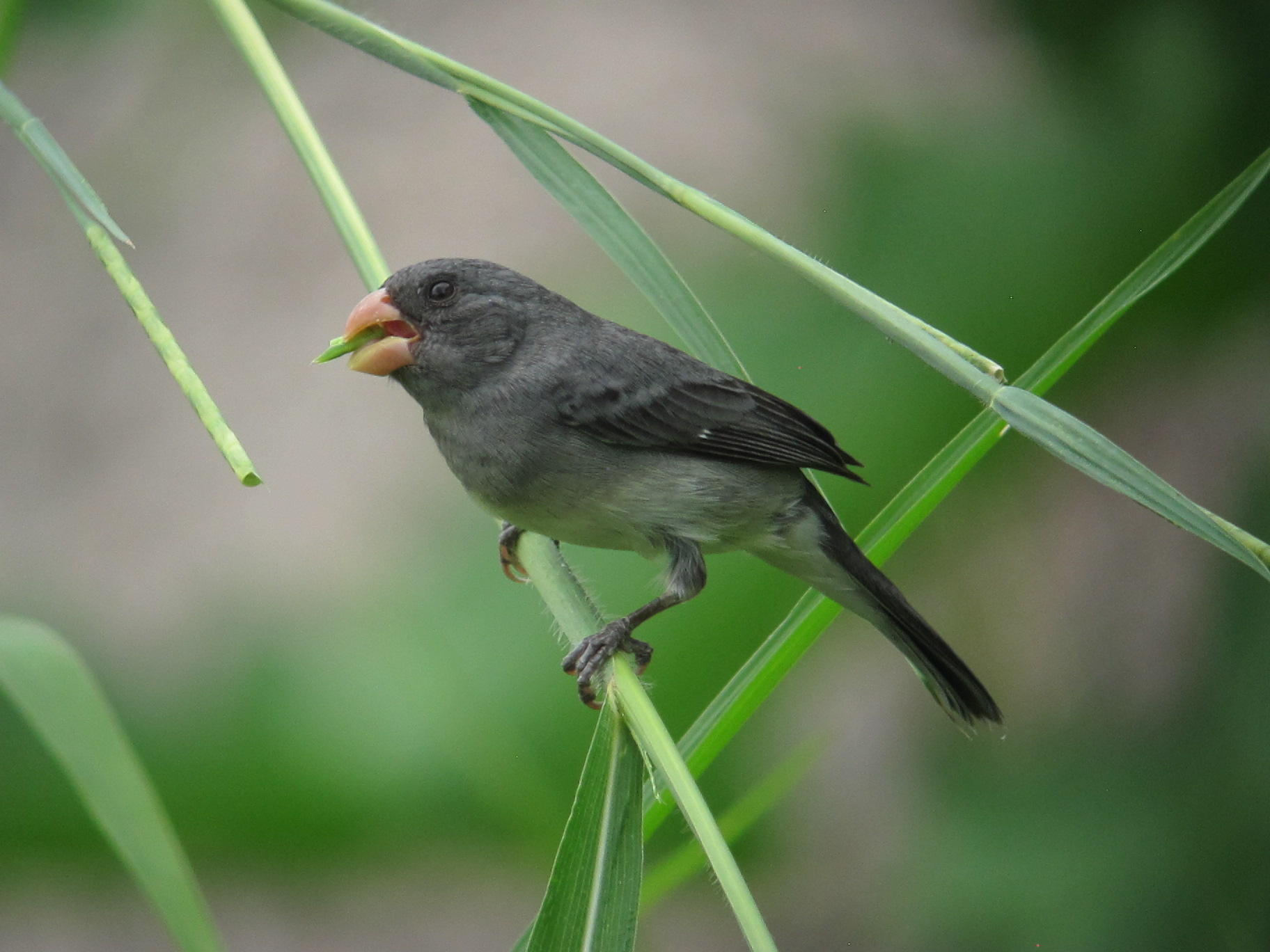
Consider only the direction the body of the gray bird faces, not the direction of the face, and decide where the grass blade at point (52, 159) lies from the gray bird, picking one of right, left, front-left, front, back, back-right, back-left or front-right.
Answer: front-left

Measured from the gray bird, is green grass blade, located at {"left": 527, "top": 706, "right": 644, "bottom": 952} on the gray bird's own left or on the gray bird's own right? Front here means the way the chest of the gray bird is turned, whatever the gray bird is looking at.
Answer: on the gray bird's own left

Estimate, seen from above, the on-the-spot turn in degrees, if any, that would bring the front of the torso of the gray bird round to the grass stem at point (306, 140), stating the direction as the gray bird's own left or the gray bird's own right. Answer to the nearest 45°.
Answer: approximately 45° to the gray bird's own left

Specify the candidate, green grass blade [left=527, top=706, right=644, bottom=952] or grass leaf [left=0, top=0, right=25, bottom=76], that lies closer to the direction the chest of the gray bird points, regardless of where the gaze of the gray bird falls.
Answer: the grass leaf

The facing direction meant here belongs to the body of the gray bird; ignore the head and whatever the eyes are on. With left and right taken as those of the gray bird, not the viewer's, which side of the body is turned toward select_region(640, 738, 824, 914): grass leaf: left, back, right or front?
back

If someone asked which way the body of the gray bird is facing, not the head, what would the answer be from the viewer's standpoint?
to the viewer's left
